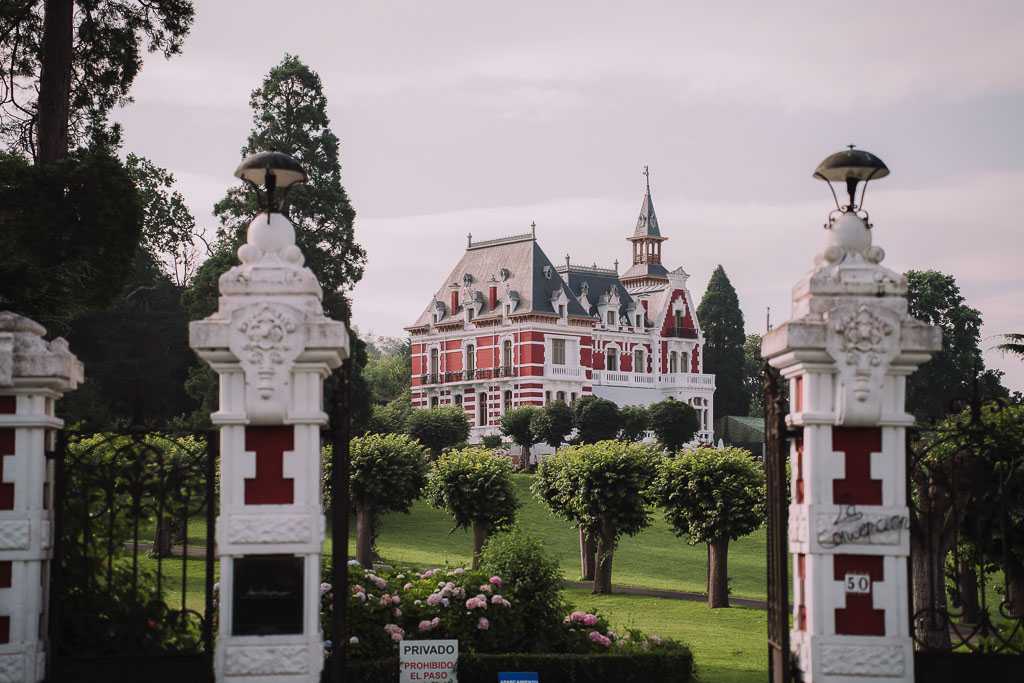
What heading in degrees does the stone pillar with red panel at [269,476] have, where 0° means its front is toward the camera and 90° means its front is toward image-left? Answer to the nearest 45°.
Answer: approximately 0°

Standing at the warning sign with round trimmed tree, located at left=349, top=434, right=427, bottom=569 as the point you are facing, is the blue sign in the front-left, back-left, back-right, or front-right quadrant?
back-right

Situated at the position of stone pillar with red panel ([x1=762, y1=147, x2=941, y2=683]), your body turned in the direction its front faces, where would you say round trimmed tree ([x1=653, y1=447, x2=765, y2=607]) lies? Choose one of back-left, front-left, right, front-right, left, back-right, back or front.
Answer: back

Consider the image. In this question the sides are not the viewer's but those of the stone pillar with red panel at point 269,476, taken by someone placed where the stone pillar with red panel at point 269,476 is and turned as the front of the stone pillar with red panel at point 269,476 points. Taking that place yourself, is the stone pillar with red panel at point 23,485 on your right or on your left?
on your right

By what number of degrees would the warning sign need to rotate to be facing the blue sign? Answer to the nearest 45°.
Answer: approximately 90° to its left

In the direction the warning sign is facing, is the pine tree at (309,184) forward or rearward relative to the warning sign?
rearward

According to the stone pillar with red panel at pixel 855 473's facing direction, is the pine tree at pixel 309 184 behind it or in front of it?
behind

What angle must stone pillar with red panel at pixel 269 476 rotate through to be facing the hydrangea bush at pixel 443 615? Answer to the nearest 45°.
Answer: approximately 180°

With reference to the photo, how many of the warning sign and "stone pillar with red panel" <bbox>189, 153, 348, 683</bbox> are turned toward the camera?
2

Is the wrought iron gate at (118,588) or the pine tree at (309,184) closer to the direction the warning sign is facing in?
the wrought iron gate

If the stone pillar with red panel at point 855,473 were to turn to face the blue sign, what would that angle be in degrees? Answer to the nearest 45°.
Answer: approximately 135° to its right
